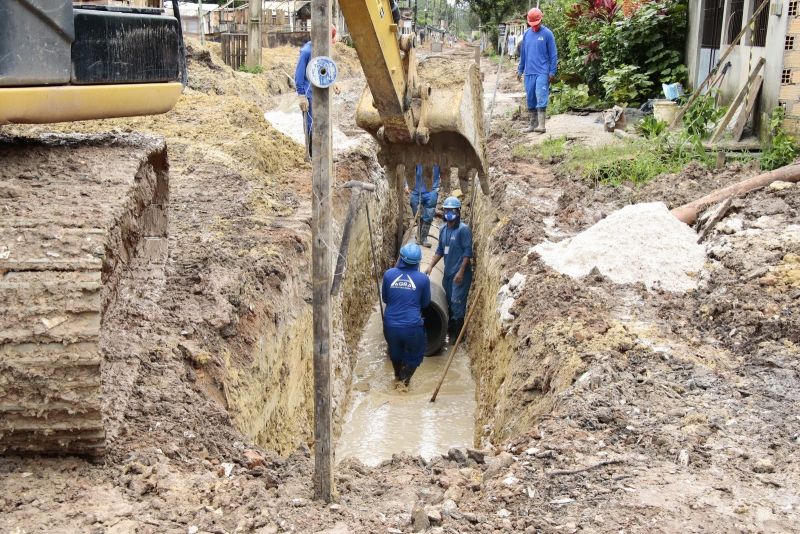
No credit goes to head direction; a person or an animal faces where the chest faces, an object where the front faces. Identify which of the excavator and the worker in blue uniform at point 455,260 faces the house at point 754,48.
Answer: the excavator

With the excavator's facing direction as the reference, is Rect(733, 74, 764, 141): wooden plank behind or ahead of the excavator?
ahead

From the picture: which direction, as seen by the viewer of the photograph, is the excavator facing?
facing away from the viewer and to the right of the viewer

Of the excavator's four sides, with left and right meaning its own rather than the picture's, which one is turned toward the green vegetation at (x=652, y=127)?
front

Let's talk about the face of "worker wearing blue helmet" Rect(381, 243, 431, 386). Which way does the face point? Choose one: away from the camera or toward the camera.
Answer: away from the camera

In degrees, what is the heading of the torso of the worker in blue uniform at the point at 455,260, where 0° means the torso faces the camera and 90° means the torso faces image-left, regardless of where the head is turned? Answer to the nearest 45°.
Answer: approximately 45°

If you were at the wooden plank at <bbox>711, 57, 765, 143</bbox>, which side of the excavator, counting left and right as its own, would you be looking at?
front

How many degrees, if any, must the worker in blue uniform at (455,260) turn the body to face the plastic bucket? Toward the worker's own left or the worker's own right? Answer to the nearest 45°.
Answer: approximately 180°

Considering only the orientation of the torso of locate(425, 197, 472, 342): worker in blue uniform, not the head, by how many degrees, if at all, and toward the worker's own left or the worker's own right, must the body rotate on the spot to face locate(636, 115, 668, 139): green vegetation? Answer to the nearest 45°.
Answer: approximately 180°

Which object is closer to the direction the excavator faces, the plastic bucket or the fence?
the plastic bucket

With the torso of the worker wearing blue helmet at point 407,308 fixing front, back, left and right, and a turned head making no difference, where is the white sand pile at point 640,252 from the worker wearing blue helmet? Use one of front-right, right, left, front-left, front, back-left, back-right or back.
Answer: back-right

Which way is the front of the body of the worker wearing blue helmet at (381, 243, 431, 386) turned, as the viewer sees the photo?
away from the camera

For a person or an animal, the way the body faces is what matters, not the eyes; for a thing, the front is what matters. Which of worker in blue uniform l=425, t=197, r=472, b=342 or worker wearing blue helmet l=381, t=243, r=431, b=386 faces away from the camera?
the worker wearing blue helmet

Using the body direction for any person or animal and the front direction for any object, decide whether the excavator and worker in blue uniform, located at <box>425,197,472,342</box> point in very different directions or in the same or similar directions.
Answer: very different directions

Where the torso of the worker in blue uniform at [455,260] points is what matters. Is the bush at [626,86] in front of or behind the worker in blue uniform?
behind

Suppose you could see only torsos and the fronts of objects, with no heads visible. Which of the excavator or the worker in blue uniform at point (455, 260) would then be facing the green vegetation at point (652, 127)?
the excavator

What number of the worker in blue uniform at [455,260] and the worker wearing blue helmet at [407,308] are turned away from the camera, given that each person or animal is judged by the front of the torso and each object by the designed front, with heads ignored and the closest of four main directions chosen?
1
